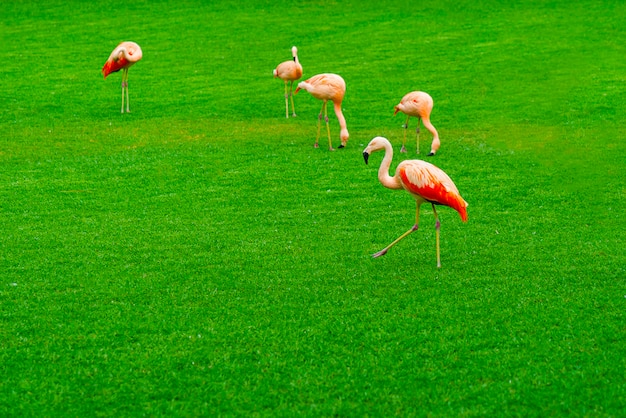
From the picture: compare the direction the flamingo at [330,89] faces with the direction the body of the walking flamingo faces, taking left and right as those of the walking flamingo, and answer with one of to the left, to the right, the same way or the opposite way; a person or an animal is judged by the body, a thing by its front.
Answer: the opposite way

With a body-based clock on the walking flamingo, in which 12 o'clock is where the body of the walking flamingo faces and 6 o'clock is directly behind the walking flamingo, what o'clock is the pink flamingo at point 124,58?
The pink flamingo is roughly at 2 o'clock from the walking flamingo.

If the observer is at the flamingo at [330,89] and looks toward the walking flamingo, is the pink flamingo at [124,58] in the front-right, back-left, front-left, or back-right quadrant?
back-right

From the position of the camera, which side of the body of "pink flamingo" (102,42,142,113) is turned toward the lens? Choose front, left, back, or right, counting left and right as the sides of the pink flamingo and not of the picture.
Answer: right

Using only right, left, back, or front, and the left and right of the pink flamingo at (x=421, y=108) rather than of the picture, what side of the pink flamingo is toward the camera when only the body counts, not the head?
right

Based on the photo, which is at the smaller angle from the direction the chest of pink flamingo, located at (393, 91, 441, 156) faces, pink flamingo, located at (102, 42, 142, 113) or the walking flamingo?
the walking flamingo

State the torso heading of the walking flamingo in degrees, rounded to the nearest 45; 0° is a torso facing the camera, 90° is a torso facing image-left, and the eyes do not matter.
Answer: approximately 90°

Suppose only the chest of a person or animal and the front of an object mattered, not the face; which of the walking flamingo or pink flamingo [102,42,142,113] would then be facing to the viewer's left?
the walking flamingo

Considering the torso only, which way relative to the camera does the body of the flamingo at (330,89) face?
to the viewer's right

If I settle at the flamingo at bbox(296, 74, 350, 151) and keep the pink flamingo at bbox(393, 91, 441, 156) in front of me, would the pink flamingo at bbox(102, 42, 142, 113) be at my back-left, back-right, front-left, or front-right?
back-left

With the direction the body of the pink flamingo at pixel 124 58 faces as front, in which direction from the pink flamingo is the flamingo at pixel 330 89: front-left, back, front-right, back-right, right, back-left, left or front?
front-right
